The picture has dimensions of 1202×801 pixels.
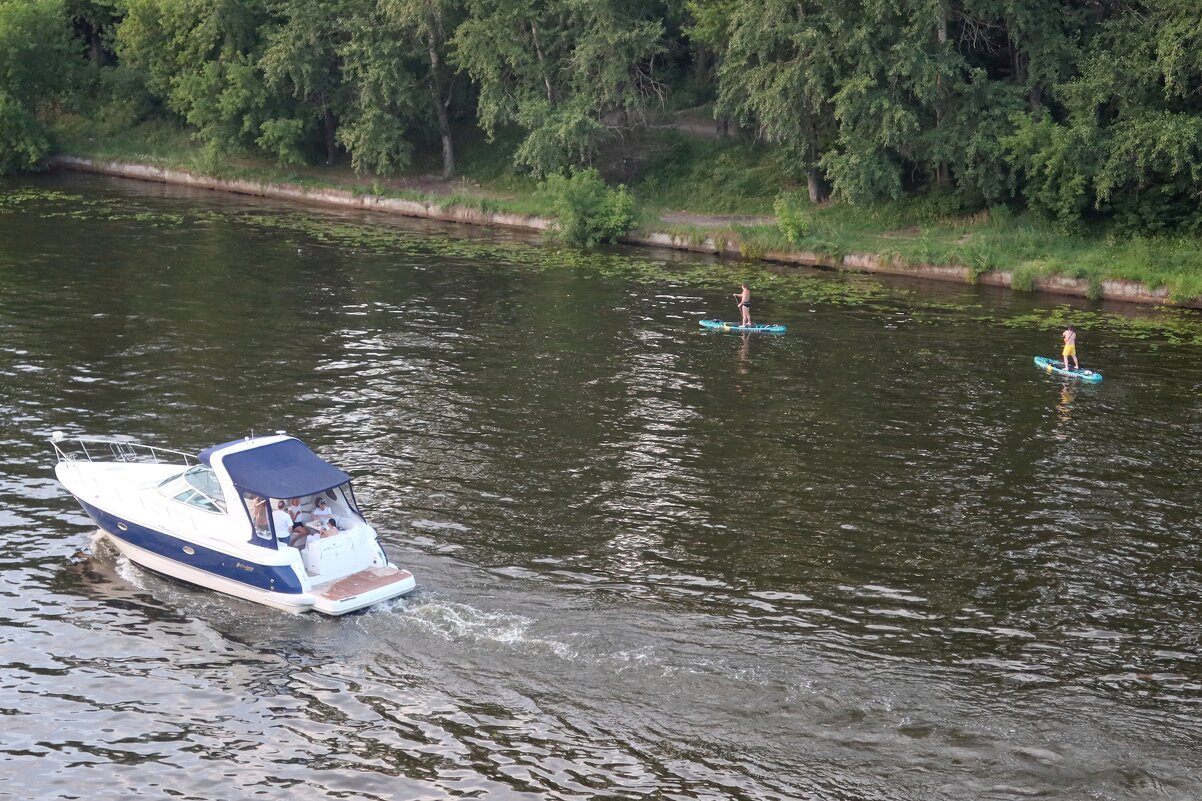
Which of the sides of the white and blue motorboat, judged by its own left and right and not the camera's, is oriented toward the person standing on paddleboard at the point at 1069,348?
right

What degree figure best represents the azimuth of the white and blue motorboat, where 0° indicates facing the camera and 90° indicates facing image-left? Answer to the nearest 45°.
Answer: approximately 135°

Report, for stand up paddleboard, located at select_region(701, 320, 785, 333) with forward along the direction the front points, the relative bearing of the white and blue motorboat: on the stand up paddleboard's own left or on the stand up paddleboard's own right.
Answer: on the stand up paddleboard's own left

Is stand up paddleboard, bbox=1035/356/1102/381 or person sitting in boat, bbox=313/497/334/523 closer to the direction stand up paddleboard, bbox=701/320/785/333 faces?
the person sitting in boat

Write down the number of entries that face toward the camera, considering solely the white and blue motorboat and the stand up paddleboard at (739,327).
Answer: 0

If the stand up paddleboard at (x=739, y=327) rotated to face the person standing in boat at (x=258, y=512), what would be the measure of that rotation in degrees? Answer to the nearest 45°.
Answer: approximately 90° to its left

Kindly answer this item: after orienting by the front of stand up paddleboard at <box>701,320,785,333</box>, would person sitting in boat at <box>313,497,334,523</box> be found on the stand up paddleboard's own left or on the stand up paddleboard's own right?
on the stand up paddleboard's own left

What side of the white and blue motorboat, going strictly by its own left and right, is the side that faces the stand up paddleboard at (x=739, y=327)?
right
